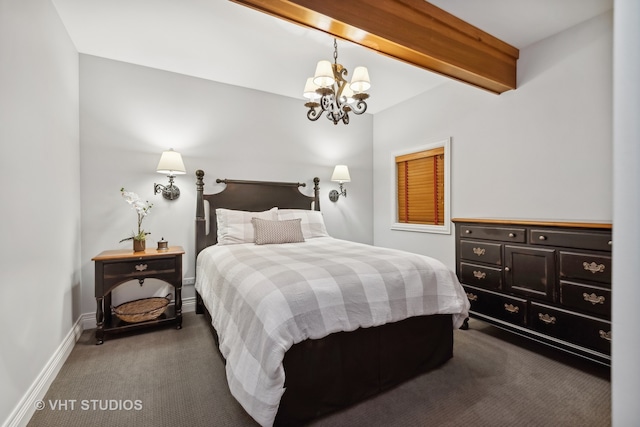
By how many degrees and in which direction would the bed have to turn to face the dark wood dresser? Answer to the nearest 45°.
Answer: approximately 45° to its left

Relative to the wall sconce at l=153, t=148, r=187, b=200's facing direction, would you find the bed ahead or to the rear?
ahead

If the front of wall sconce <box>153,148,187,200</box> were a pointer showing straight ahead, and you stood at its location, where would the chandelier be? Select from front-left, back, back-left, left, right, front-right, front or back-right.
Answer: front-left

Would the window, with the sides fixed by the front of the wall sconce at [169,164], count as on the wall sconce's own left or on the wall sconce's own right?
on the wall sconce's own left

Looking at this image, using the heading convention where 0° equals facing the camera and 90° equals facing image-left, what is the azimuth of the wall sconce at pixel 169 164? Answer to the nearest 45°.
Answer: approximately 0°

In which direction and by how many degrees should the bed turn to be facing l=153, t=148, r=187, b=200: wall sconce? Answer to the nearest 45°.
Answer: approximately 180°

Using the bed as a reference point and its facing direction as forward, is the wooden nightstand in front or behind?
behind
